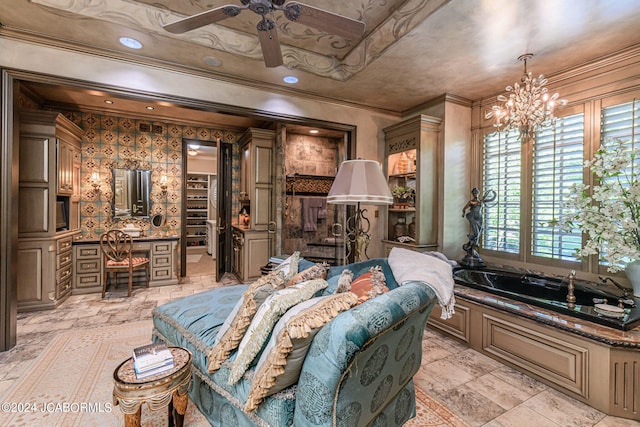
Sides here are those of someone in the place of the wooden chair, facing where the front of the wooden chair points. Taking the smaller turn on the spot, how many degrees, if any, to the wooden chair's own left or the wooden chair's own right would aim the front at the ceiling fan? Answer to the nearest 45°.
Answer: approximately 135° to the wooden chair's own right

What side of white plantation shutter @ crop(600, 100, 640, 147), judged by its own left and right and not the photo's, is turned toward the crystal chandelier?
front

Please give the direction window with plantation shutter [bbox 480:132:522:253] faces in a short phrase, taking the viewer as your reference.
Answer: facing the viewer and to the left of the viewer

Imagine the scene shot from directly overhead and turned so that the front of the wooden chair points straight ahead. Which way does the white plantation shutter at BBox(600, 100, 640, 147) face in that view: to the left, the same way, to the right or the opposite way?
to the left

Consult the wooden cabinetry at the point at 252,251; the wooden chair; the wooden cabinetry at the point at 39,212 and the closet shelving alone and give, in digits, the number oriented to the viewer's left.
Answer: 1

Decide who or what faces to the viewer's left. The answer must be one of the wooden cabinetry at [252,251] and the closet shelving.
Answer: the wooden cabinetry

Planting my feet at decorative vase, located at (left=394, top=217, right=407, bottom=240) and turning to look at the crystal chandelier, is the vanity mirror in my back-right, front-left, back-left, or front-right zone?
back-right

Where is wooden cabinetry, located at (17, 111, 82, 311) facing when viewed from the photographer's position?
facing to the right of the viewer

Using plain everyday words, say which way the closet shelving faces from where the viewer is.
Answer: facing the viewer

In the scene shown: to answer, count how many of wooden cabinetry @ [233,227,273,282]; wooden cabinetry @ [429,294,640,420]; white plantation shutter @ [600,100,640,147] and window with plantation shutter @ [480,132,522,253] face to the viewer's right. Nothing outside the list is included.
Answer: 0

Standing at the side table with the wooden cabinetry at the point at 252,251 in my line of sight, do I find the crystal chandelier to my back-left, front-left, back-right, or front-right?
front-right

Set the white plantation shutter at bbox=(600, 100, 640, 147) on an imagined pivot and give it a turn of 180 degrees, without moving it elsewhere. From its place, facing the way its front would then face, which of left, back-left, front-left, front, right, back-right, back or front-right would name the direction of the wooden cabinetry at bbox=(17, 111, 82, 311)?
back

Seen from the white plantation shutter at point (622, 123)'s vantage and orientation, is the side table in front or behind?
in front

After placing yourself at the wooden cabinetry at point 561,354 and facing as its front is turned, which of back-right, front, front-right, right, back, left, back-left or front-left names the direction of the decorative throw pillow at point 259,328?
front

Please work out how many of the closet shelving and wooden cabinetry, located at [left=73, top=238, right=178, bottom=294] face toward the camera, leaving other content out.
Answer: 2

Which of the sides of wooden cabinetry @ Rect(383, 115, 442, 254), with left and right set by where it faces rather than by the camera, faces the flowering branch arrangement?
left

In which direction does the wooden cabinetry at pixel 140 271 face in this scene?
toward the camera

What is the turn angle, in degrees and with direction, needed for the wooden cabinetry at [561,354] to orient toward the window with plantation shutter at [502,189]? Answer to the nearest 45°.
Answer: approximately 135° to its right

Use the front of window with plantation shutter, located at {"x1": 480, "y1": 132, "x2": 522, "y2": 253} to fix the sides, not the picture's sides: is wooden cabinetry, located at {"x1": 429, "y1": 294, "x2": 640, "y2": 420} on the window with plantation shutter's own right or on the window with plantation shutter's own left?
on the window with plantation shutter's own left

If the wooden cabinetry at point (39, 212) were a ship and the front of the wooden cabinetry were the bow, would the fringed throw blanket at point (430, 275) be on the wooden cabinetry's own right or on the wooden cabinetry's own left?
on the wooden cabinetry's own right
